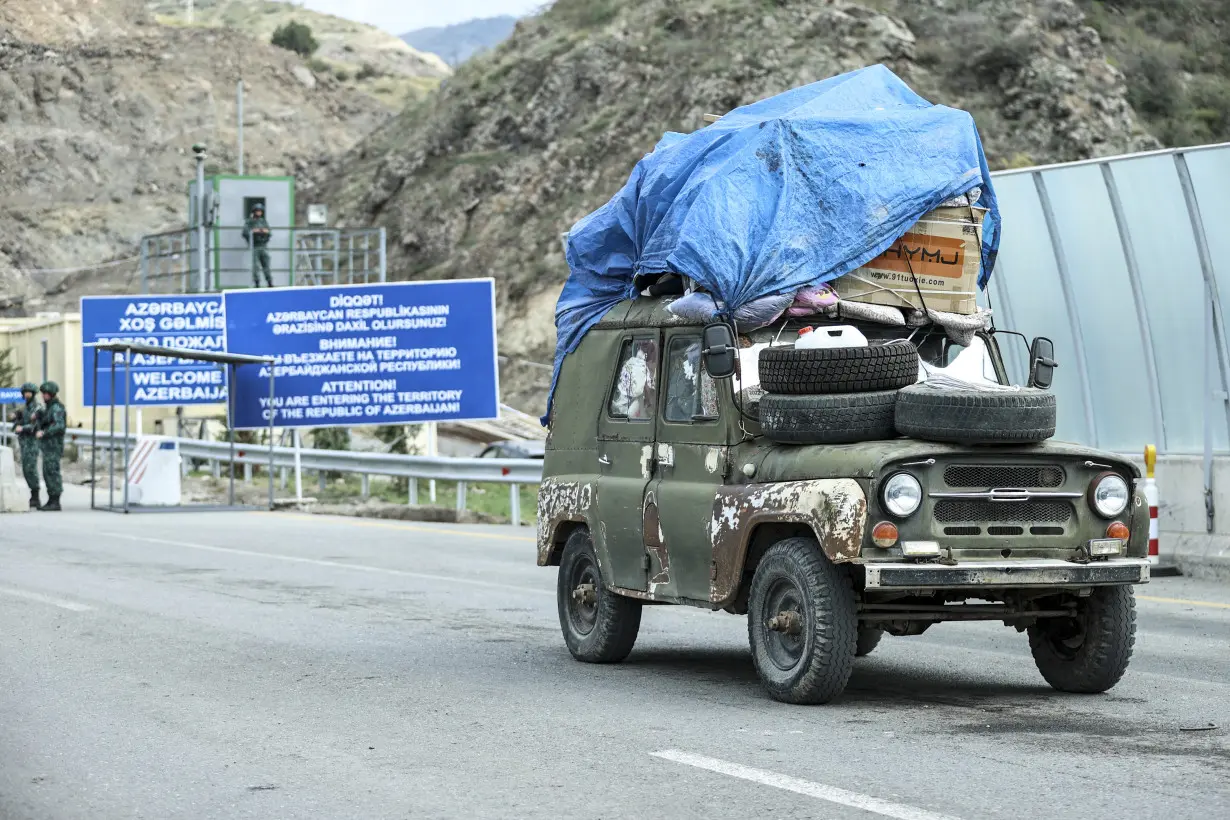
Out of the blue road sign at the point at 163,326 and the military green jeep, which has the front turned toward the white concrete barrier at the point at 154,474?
the blue road sign

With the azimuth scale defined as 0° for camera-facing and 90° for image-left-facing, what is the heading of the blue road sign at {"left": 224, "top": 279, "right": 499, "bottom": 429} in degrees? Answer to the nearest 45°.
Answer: approximately 0°

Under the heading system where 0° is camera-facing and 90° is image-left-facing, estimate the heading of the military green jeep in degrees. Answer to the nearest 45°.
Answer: approximately 315°

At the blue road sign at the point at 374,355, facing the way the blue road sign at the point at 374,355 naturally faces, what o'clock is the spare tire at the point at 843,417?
The spare tire is roughly at 12 o'clock from the blue road sign.

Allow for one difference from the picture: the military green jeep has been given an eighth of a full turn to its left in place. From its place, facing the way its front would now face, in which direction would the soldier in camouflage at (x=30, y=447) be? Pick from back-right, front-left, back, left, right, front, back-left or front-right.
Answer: back-left

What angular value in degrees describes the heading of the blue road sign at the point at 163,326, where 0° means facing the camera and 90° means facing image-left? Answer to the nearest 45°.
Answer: approximately 0°

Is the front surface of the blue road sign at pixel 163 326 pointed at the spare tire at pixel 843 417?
yes
